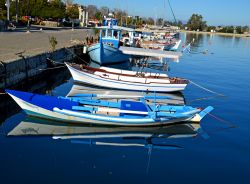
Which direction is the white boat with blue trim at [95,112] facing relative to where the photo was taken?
to the viewer's left

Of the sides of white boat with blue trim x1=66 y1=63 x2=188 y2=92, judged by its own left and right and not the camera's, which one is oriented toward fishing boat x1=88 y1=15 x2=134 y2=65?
right

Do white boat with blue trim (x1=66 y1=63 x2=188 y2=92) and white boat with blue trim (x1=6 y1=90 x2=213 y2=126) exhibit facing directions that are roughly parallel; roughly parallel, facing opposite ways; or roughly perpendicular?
roughly parallel

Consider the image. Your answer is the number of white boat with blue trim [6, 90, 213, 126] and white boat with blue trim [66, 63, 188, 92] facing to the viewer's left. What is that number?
2

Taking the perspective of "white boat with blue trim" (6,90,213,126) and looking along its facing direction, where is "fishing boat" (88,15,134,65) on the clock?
The fishing boat is roughly at 3 o'clock from the white boat with blue trim.

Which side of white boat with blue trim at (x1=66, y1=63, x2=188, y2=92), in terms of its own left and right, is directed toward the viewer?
left
